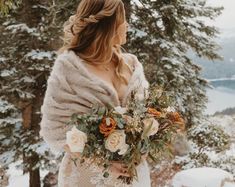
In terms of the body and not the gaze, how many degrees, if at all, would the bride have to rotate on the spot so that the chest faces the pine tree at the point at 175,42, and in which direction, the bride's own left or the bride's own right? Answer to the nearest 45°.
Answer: approximately 135° to the bride's own left

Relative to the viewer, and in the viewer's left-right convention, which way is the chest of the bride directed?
facing the viewer and to the right of the viewer

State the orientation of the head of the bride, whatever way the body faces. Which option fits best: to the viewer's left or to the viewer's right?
to the viewer's right
